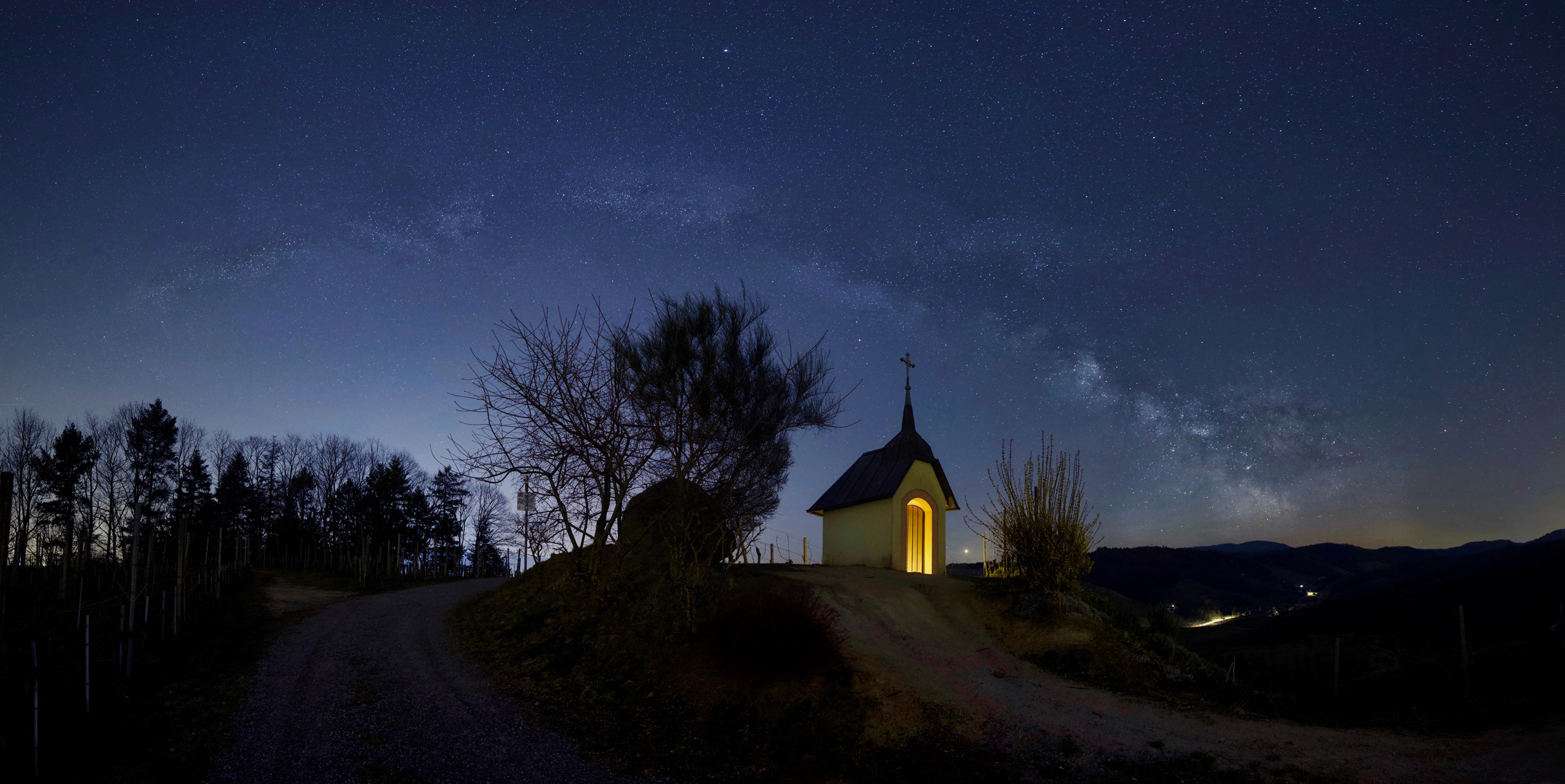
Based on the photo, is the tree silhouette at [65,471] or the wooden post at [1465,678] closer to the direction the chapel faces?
the wooden post

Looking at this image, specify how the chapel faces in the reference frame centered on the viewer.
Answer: facing the viewer and to the right of the viewer

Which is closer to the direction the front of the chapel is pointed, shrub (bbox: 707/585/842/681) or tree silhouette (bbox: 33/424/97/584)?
the shrub

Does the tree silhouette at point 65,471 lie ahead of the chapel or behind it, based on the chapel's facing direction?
behind

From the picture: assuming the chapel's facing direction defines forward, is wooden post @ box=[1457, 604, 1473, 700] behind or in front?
in front

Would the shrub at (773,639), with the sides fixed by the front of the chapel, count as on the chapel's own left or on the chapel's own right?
on the chapel's own right
